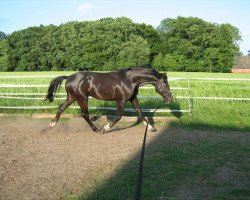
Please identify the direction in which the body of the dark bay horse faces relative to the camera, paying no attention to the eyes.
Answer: to the viewer's right
